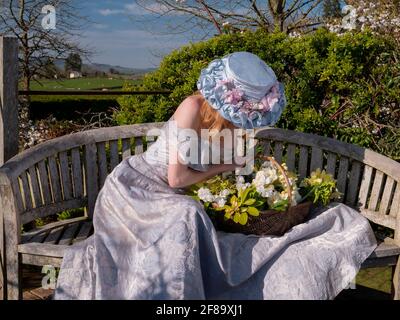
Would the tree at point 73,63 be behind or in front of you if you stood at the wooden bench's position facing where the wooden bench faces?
behind

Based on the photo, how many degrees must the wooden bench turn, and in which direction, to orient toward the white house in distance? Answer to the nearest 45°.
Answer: approximately 180°

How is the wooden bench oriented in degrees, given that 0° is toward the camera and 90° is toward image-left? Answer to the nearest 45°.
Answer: approximately 0°

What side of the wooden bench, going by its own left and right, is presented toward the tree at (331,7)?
back

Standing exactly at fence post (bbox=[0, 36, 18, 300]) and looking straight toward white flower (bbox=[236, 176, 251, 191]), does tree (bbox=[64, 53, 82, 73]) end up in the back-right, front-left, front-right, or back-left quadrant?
back-left
